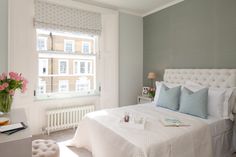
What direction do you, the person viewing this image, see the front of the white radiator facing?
facing the viewer and to the right of the viewer

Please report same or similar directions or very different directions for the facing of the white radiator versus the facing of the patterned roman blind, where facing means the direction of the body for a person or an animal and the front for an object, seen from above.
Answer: same or similar directions

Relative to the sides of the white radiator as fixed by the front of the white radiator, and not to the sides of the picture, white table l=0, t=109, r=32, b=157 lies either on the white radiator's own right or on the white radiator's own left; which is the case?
on the white radiator's own right

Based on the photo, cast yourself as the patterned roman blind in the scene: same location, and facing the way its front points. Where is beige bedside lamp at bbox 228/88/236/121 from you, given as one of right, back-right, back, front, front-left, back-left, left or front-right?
front

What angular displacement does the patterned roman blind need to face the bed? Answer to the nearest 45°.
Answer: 0° — it already faces it

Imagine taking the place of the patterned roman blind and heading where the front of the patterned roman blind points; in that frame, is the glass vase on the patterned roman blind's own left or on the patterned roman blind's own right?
on the patterned roman blind's own right

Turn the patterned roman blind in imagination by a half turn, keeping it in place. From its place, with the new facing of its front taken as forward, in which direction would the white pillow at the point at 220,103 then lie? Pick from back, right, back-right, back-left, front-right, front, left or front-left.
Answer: back

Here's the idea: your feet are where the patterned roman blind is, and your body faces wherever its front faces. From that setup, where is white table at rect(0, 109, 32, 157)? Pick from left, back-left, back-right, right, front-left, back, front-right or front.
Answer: front-right

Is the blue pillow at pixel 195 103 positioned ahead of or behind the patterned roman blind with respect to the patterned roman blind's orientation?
ahead

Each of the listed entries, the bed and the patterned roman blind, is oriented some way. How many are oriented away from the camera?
0

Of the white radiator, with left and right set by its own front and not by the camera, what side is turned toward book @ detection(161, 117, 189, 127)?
front

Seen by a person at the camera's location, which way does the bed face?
facing the viewer and to the left of the viewer
